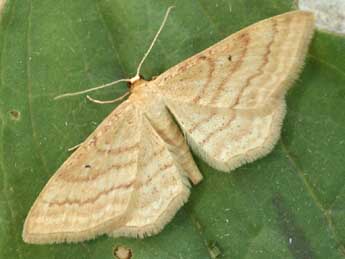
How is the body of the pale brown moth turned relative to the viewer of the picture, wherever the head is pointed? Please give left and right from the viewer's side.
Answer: facing away from the viewer and to the left of the viewer
